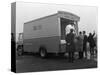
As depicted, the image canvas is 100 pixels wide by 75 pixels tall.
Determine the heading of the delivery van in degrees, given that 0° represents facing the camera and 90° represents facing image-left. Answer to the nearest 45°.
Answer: approximately 135°
